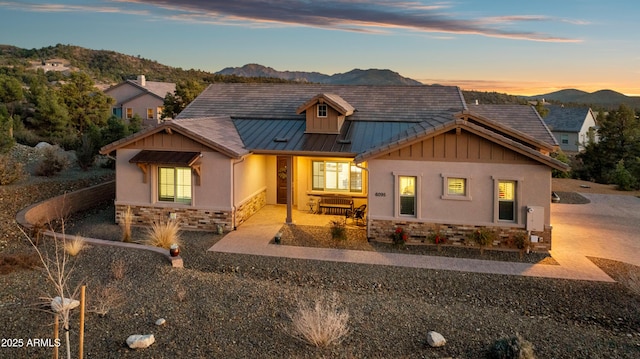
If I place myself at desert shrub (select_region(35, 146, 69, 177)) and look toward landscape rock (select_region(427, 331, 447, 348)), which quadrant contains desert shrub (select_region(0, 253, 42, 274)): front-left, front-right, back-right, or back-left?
front-right

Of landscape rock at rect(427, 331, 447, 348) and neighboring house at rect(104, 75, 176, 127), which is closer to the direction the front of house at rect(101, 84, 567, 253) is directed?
the landscape rock

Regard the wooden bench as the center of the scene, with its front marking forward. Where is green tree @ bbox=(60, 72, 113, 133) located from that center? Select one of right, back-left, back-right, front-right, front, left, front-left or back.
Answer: back-right

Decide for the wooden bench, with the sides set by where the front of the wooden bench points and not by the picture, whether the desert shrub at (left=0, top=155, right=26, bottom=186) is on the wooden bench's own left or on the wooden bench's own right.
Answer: on the wooden bench's own right

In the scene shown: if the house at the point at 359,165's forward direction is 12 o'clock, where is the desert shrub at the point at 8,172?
The desert shrub is roughly at 3 o'clock from the house.

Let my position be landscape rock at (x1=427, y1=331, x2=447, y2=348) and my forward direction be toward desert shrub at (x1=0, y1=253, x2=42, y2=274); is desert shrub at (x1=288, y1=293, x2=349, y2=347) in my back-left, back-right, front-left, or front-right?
front-left

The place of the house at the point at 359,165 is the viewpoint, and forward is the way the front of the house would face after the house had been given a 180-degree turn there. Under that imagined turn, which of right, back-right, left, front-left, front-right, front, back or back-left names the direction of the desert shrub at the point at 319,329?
back

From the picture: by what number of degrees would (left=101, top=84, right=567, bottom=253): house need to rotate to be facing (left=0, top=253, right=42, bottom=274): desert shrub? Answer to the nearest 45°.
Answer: approximately 45° to its right

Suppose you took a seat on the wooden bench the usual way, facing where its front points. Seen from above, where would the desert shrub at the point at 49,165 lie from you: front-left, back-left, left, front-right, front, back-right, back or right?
right

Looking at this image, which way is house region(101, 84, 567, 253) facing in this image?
toward the camera

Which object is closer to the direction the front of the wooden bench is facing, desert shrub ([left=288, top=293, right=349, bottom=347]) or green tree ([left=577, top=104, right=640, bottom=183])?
the desert shrub

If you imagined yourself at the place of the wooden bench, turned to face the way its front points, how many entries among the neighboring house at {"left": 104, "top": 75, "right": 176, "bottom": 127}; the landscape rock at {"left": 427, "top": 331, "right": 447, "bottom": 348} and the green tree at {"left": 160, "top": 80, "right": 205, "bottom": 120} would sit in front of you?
1

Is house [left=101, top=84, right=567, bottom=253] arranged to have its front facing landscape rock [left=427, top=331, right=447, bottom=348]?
yes

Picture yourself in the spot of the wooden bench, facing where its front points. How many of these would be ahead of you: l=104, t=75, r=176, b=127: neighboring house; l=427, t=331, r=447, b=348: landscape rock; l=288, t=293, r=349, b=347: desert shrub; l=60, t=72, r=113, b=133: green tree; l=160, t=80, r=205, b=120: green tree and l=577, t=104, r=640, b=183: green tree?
2

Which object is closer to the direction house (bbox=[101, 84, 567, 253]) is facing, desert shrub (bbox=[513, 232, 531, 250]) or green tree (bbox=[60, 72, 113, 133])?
the desert shrub
